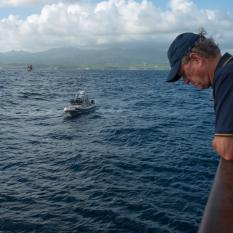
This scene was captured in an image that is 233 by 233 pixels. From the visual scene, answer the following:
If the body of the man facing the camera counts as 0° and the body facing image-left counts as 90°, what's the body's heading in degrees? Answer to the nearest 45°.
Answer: approximately 90°
